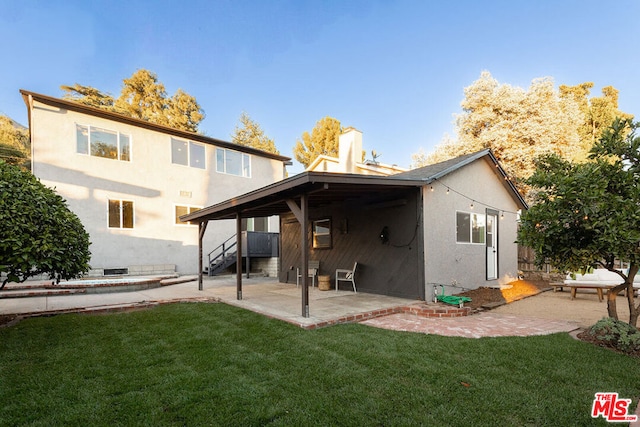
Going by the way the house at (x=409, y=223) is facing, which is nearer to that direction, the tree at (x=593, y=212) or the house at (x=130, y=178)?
the tree

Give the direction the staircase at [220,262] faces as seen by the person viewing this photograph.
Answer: facing to the left of the viewer

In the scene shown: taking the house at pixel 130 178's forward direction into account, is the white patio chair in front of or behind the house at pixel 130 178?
in front

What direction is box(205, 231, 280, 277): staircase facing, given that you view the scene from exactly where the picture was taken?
facing to the left of the viewer

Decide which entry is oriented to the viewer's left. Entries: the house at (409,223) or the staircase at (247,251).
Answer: the staircase

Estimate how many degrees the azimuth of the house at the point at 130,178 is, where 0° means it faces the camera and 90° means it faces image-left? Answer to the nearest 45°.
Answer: approximately 315°

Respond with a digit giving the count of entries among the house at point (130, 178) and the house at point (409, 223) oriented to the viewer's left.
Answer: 0

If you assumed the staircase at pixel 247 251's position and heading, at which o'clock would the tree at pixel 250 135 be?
The tree is roughly at 3 o'clock from the staircase.

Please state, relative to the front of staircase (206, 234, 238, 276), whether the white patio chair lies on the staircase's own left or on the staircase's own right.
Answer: on the staircase's own left

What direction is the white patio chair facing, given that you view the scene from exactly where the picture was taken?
facing to the left of the viewer
